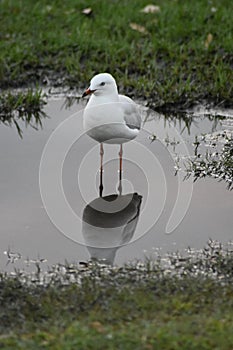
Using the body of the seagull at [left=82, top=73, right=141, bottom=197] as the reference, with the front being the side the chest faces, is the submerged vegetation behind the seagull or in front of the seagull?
behind

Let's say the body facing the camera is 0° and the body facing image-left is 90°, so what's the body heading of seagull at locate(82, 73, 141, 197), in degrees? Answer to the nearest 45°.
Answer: approximately 45°
